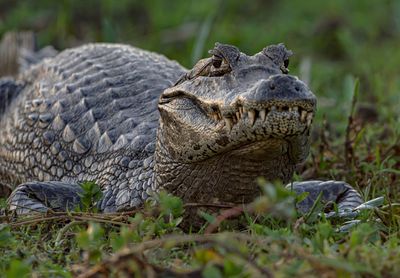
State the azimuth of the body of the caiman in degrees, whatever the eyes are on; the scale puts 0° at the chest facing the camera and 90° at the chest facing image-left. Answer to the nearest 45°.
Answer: approximately 315°
